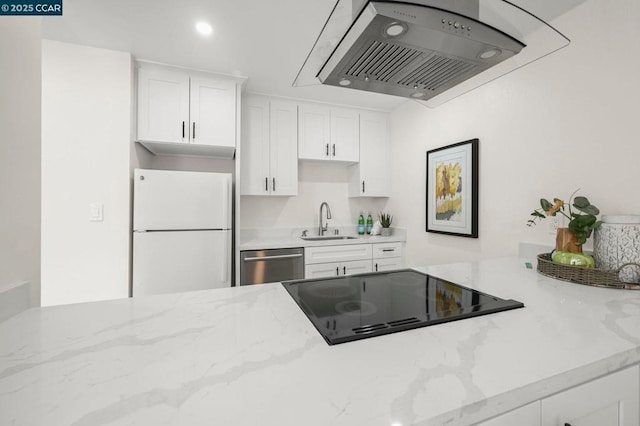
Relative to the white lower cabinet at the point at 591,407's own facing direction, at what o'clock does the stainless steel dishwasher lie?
The stainless steel dishwasher is roughly at 5 o'clock from the white lower cabinet.

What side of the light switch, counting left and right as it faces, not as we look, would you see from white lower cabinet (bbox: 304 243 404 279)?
left

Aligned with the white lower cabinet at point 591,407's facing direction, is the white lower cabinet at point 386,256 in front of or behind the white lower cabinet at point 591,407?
behind

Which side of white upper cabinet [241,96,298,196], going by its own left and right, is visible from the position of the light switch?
right

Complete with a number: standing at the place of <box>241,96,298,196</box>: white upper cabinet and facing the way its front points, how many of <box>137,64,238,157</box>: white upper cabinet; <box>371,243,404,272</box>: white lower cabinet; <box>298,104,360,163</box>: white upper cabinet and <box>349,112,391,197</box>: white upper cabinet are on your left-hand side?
3
